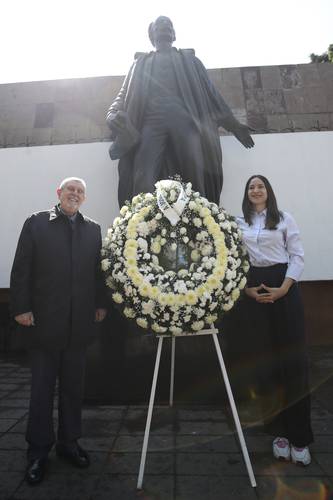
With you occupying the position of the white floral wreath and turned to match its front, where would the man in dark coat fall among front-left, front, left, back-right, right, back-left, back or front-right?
right

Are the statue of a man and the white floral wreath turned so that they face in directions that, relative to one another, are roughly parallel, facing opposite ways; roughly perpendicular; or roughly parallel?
roughly parallel

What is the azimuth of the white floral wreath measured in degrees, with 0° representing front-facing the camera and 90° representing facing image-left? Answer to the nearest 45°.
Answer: approximately 0°

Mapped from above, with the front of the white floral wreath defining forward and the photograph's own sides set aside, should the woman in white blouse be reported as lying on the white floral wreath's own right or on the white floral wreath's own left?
on the white floral wreath's own left

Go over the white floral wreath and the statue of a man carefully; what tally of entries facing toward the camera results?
2

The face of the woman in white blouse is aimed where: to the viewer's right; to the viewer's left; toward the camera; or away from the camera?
toward the camera

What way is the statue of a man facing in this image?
toward the camera
